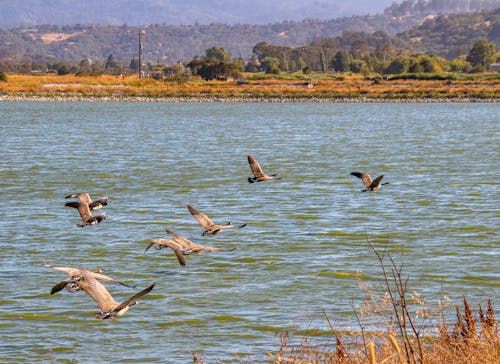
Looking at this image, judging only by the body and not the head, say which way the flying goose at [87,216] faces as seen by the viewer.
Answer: to the viewer's right

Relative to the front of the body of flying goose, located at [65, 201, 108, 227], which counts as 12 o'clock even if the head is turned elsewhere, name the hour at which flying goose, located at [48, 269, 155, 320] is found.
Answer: flying goose, located at [48, 269, 155, 320] is roughly at 3 o'clock from flying goose, located at [65, 201, 108, 227].

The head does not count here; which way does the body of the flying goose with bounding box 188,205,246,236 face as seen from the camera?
to the viewer's right

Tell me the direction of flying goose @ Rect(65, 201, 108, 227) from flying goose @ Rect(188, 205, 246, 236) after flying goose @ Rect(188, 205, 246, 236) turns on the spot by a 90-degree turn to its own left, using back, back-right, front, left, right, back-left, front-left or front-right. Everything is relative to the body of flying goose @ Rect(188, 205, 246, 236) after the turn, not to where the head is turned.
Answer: front-left
